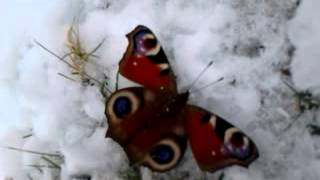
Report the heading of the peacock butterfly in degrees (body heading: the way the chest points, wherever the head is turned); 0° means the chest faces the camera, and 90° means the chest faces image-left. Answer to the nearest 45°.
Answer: approximately 225°

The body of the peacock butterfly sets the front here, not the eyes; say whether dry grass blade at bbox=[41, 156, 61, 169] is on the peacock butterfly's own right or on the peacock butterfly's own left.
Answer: on the peacock butterfly's own left
